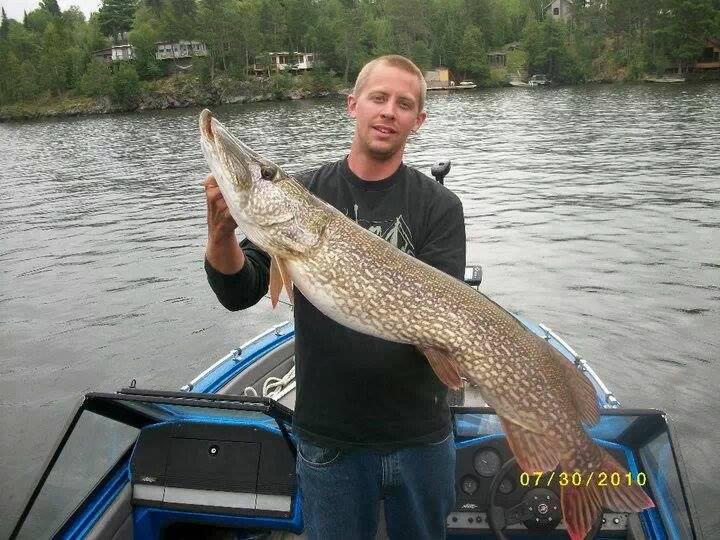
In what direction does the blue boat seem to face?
away from the camera

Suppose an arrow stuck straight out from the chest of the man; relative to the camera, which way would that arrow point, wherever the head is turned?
toward the camera

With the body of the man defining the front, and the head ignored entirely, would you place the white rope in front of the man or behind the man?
behind
